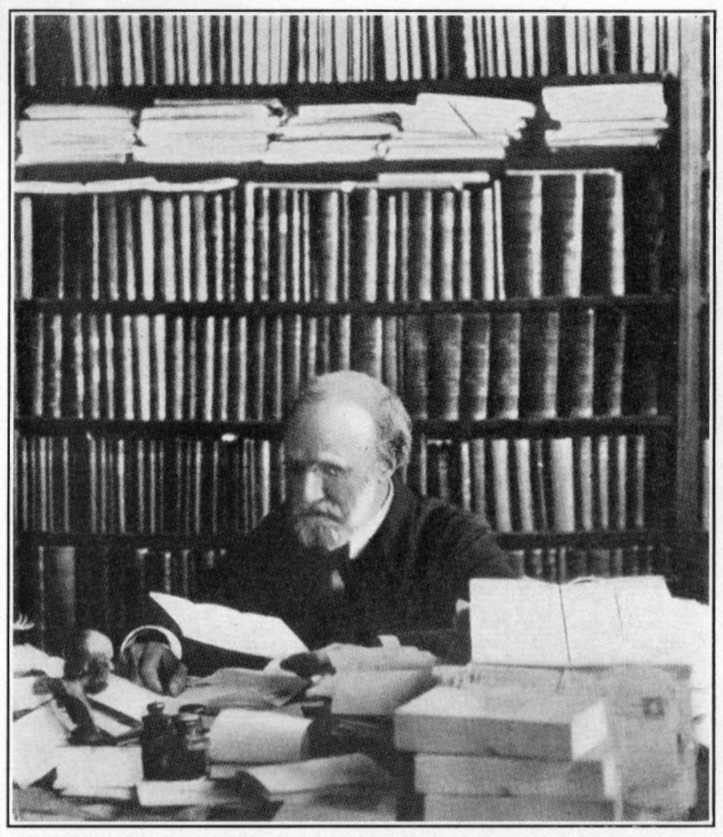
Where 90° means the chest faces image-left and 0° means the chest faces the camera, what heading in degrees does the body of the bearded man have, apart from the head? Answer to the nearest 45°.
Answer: approximately 45°

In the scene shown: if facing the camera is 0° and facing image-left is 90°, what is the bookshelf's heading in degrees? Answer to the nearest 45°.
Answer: approximately 0°
